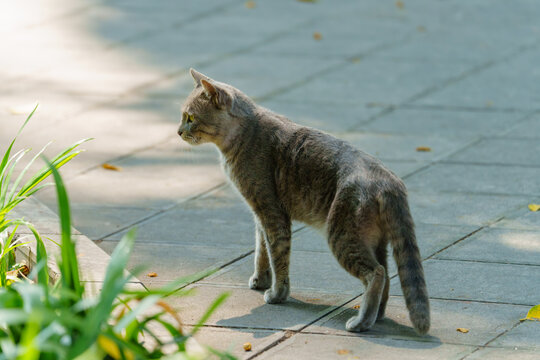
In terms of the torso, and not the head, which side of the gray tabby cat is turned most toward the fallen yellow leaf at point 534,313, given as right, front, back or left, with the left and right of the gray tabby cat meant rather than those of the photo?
back

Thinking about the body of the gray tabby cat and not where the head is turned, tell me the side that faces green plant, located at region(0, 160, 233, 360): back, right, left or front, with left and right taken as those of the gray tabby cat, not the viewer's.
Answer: left

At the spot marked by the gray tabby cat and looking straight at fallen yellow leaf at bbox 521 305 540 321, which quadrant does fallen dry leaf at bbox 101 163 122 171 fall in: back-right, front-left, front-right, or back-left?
back-left

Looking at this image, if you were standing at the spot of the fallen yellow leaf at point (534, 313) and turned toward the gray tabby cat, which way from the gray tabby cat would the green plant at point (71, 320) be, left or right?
left

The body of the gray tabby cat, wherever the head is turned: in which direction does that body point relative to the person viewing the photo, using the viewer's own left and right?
facing away from the viewer and to the left of the viewer

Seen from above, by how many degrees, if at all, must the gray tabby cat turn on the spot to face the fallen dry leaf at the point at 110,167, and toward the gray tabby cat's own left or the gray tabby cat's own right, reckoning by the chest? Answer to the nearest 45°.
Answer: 0° — it already faces it
